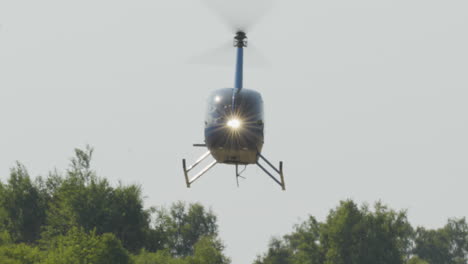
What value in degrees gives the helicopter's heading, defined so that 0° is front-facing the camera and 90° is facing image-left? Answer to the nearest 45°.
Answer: approximately 0°
